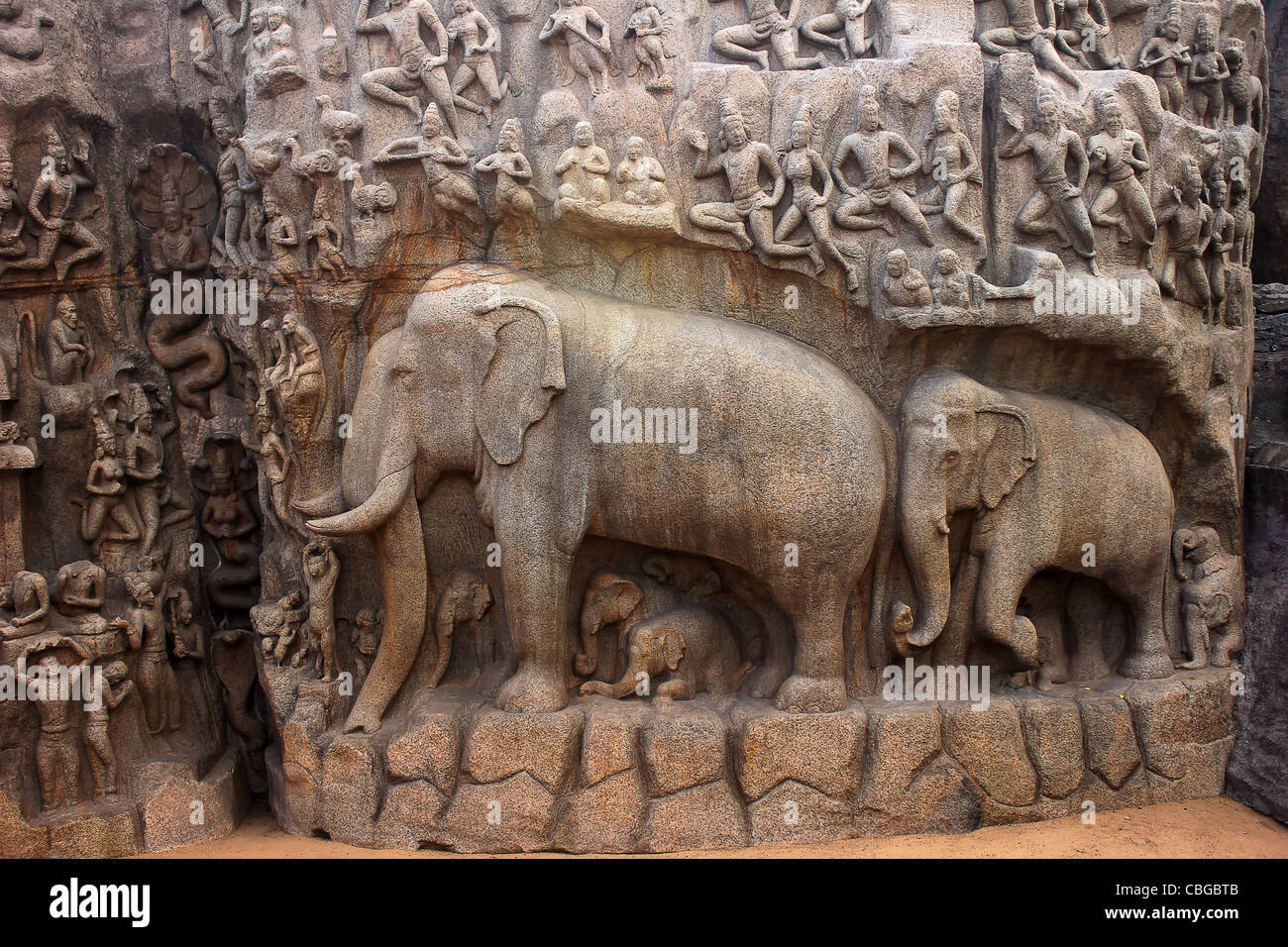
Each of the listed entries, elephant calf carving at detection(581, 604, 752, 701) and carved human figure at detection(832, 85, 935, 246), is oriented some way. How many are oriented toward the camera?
1

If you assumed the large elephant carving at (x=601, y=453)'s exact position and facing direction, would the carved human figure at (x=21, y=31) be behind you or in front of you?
in front

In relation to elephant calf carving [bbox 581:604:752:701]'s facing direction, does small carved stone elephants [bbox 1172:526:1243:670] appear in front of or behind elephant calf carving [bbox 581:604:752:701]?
behind

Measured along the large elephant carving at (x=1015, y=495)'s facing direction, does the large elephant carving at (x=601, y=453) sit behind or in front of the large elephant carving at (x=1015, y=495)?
in front

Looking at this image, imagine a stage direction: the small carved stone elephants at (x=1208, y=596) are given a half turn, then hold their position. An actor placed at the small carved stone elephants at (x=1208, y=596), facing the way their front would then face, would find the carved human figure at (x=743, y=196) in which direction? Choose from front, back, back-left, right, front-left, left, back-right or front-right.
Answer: back-right

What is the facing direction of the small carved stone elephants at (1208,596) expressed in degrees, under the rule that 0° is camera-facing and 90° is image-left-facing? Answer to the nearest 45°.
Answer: approximately 90°

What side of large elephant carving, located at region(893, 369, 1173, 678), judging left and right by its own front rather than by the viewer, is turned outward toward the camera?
left

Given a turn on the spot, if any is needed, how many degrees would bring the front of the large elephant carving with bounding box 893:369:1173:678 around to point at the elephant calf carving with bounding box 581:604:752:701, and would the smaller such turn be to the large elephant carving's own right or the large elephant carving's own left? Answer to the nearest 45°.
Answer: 0° — it already faces it

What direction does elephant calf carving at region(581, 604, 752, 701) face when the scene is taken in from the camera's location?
facing to the left of the viewer

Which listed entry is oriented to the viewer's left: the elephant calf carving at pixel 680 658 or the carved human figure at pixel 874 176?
the elephant calf carving

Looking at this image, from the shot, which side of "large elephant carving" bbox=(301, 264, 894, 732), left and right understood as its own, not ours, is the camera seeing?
left

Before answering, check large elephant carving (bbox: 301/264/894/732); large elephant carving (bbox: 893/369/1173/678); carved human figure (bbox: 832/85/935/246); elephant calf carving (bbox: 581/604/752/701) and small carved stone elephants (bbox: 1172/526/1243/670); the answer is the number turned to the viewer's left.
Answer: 4
